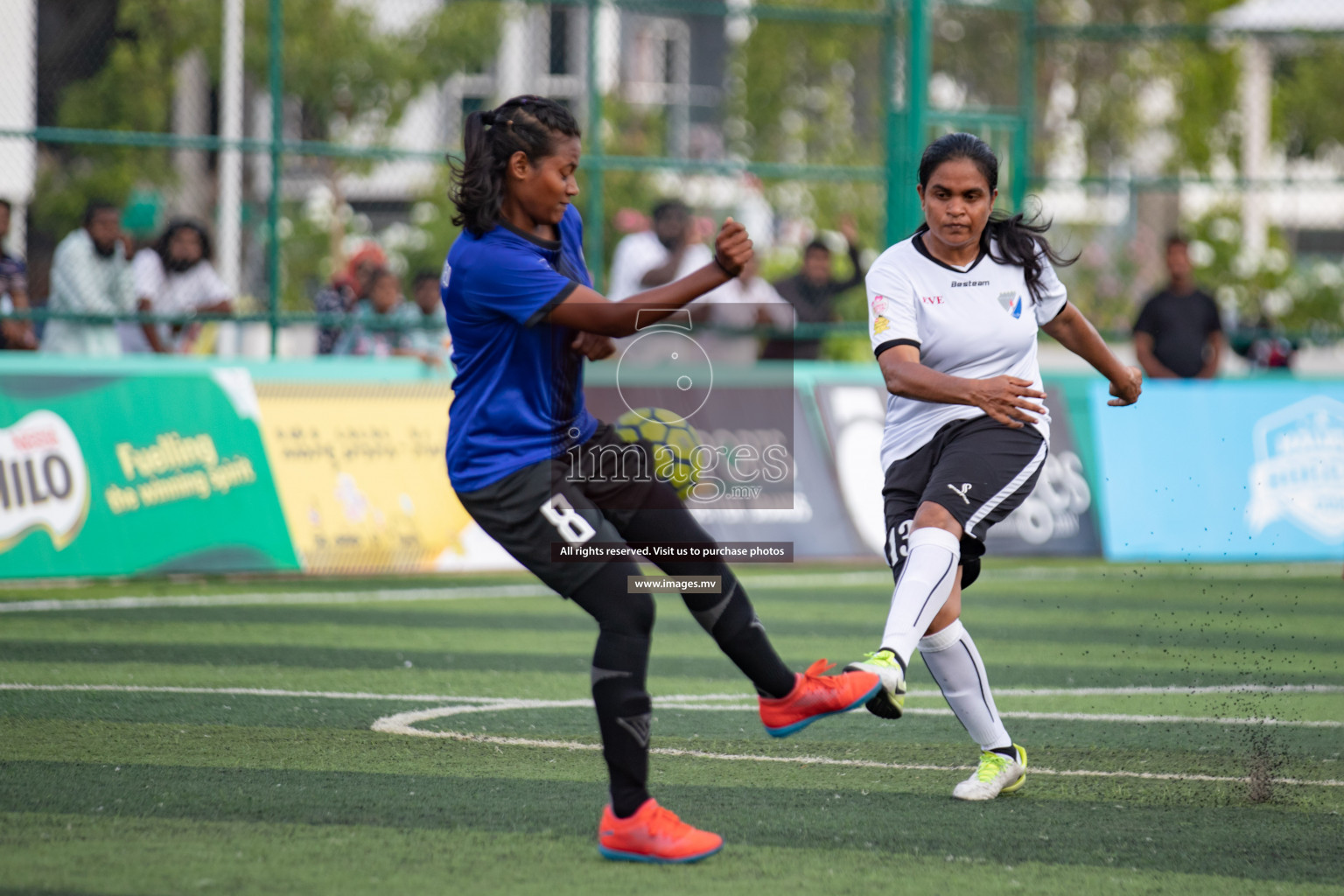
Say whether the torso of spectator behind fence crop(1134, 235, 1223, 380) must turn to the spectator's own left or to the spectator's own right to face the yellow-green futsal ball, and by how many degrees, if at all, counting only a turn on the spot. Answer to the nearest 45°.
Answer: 0° — they already face it

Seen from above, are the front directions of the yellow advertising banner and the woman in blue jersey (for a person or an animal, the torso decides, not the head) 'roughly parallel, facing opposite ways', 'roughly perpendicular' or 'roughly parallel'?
roughly perpendicular

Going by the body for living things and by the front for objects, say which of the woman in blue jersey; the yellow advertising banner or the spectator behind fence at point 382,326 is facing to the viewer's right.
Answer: the woman in blue jersey

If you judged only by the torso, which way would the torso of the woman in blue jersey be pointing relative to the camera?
to the viewer's right
